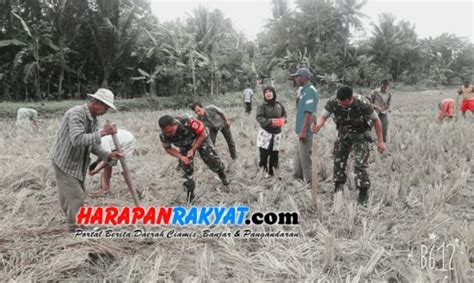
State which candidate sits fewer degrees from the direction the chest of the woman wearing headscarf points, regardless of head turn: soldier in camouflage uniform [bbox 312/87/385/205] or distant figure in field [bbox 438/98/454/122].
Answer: the soldier in camouflage uniform

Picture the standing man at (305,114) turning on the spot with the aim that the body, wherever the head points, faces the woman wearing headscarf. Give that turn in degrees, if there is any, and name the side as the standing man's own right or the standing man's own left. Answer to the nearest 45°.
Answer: approximately 45° to the standing man's own right

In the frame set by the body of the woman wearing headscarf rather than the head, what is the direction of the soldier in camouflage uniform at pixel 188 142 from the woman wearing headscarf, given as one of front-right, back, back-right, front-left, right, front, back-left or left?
front-right

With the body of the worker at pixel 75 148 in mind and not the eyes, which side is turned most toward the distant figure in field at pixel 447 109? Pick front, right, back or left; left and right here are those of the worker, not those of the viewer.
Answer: front

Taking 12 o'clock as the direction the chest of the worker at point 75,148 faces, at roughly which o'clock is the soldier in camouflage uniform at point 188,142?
The soldier in camouflage uniform is roughly at 11 o'clock from the worker.

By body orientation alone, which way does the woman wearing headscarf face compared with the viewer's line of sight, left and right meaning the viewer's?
facing the viewer

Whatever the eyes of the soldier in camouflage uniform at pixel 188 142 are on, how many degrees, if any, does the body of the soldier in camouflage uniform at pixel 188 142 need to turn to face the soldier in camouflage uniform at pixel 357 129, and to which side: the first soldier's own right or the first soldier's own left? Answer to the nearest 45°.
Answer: approximately 135° to the first soldier's own left

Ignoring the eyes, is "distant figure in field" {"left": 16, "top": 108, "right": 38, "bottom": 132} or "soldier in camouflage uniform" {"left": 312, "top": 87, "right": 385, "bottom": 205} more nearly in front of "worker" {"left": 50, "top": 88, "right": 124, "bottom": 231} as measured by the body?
the soldier in camouflage uniform

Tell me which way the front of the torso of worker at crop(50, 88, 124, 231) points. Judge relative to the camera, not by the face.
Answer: to the viewer's right

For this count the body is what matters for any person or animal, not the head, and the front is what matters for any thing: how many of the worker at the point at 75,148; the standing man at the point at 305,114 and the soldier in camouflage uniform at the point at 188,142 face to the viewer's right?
1

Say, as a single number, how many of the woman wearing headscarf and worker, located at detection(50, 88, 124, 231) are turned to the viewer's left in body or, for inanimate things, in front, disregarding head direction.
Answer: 0

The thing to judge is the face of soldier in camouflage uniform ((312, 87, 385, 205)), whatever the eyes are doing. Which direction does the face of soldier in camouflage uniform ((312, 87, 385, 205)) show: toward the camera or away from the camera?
toward the camera

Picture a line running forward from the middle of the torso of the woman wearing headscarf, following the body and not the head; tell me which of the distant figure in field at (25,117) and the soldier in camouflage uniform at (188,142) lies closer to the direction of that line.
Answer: the soldier in camouflage uniform

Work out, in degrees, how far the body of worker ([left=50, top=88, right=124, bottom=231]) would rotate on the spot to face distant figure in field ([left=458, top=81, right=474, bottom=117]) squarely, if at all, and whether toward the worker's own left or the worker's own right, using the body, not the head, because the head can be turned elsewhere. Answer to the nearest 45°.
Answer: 0° — they already face them
